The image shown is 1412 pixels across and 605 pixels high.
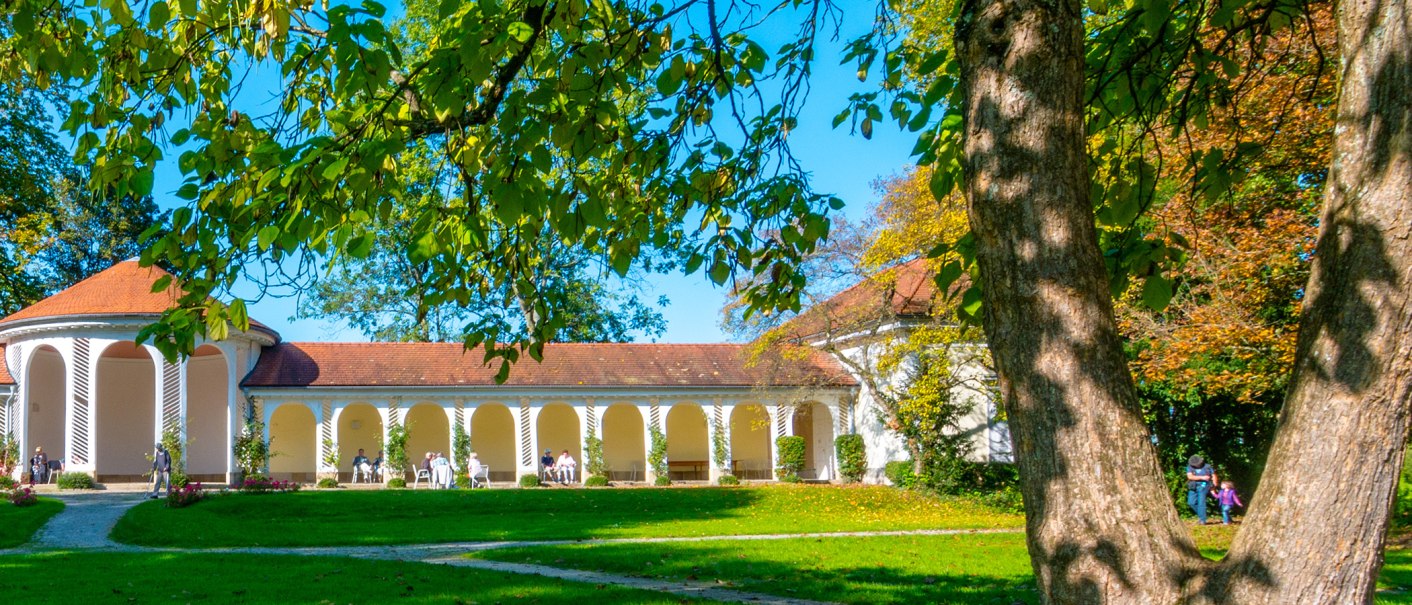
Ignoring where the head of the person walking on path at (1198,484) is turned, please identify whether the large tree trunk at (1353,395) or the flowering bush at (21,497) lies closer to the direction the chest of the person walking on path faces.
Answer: the large tree trunk

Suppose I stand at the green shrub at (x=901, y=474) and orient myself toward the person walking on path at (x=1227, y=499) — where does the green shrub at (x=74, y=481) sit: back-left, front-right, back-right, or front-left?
back-right

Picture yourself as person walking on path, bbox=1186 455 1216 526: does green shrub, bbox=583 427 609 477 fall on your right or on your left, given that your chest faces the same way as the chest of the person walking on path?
on your right

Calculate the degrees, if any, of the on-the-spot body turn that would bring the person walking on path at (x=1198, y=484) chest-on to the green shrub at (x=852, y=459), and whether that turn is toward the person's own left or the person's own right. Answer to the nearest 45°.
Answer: approximately 135° to the person's own right

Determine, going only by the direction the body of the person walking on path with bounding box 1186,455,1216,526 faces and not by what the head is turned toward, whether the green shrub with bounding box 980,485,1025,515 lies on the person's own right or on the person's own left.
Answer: on the person's own right

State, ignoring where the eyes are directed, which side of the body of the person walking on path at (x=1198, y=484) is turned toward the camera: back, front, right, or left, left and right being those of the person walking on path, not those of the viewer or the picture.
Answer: front

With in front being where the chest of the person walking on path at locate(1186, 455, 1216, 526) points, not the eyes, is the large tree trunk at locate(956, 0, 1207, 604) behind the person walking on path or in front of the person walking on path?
in front

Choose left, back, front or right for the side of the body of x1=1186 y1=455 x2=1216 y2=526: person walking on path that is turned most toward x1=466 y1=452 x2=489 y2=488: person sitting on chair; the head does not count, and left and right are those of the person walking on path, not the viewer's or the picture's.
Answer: right
